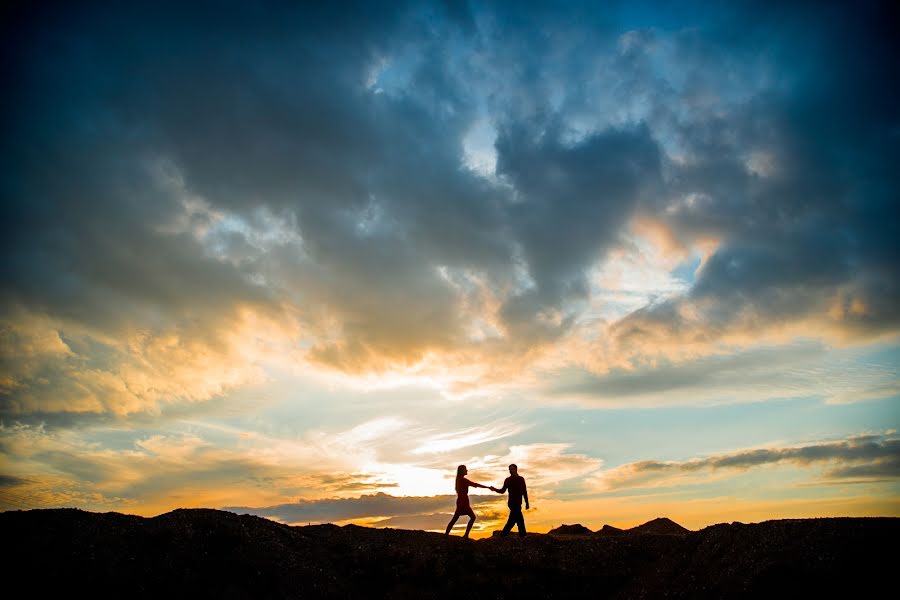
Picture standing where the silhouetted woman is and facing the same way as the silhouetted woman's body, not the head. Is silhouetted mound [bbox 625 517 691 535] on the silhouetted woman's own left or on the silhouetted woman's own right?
on the silhouetted woman's own left

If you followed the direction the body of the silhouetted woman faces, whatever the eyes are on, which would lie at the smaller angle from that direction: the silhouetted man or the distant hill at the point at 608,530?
the silhouetted man

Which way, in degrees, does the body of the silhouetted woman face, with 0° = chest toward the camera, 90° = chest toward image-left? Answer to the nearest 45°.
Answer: approximately 270°
